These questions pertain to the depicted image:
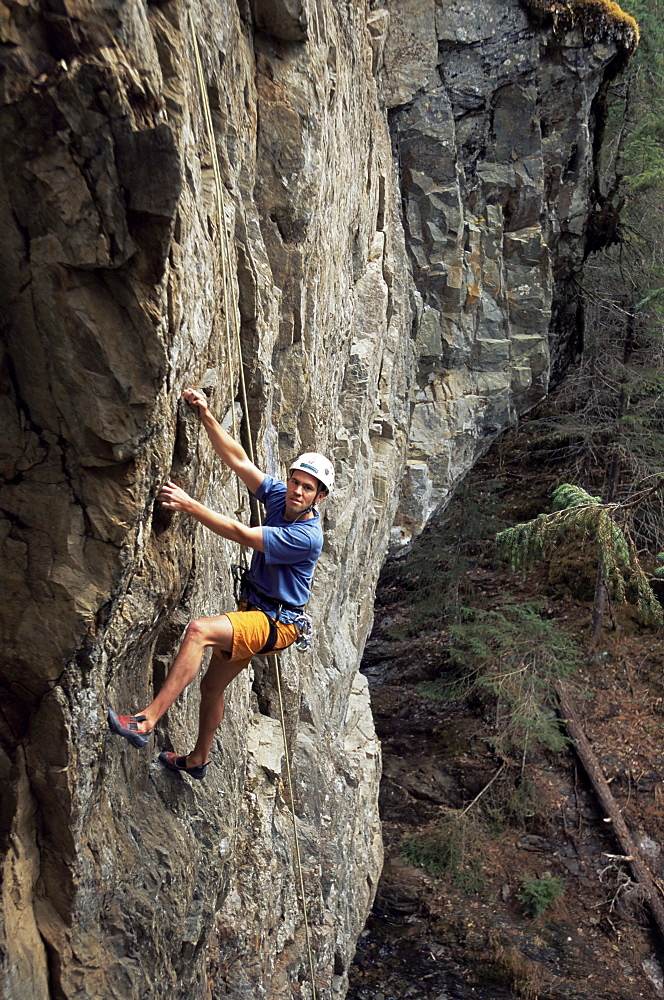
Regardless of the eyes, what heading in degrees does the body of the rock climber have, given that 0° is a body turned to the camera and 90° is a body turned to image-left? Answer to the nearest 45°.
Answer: approximately 90°
